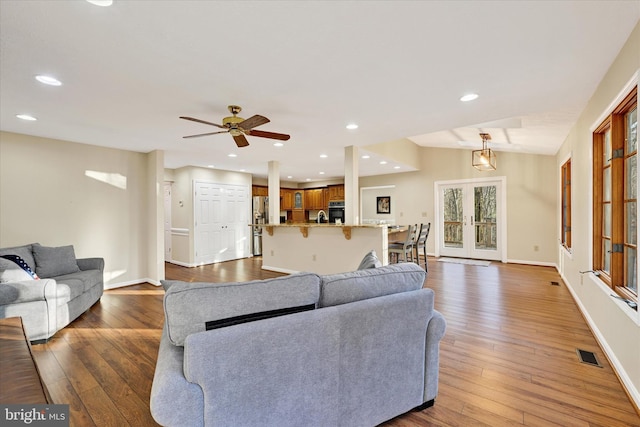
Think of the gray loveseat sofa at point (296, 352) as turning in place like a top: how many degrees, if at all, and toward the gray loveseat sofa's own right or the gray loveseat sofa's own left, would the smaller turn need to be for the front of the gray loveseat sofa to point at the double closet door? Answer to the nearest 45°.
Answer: approximately 45° to the gray loveseat sofa's own right

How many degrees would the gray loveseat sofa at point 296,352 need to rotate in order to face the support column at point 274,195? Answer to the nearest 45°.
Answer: approximately 45° to its right

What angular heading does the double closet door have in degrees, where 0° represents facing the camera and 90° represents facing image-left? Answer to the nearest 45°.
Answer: approximately 315°

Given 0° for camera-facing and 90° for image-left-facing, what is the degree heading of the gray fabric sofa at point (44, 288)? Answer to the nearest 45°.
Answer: approximately 315°

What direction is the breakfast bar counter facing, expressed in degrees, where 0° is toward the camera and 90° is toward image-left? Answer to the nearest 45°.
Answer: approximately 45°

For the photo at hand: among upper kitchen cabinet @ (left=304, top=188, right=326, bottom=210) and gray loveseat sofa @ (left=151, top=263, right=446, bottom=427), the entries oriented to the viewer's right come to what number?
0

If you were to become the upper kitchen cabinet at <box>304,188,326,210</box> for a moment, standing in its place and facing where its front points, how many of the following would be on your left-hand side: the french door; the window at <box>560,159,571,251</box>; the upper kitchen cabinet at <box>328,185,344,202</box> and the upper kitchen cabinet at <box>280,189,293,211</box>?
3

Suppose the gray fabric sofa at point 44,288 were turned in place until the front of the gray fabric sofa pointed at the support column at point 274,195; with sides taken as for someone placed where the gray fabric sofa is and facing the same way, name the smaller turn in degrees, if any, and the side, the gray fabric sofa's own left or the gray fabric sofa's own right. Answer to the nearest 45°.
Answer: approximately 45° to the gray fabric sofa's own left

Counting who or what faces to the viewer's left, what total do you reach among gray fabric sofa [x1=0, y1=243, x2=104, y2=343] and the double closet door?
0

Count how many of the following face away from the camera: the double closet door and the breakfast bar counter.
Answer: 0

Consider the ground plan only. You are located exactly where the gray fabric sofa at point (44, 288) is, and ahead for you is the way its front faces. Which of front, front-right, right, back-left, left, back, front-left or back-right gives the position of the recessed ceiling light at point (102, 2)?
front-right

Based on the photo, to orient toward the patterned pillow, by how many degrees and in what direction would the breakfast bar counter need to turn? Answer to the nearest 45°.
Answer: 0° — it already faces it
